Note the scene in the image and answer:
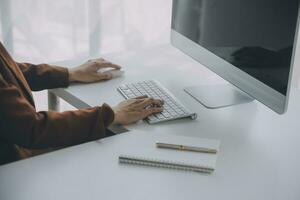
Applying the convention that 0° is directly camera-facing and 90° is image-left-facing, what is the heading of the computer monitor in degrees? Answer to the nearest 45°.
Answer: approximately 45°
